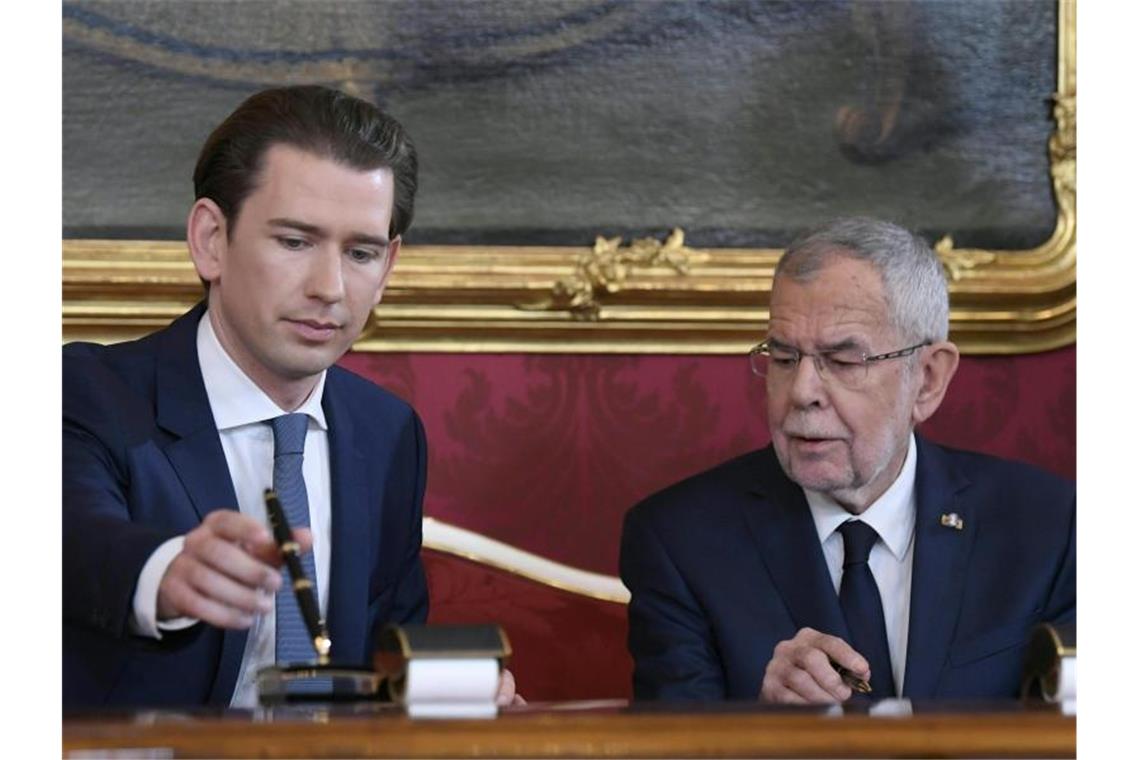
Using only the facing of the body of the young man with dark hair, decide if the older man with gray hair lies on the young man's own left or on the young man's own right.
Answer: on the young man's own left

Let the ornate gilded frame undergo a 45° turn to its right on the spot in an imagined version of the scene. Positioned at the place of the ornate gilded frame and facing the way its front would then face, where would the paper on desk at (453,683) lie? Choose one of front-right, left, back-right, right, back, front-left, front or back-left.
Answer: front-left

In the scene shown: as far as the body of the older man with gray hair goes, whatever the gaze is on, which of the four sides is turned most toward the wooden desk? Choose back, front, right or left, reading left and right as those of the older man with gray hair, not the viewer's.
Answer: front

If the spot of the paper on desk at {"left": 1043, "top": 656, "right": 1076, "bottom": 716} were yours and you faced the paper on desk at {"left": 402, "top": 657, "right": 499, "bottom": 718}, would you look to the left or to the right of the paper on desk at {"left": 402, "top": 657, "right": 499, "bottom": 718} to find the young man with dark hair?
right

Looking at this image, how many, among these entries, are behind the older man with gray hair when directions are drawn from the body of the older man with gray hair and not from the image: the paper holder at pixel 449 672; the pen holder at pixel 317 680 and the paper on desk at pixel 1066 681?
0

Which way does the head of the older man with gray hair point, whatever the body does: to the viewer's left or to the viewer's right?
to the viewer's left

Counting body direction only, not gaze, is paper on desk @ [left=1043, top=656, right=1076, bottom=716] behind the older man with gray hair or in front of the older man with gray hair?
in front

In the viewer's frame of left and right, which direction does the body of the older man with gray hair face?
facing the viewer

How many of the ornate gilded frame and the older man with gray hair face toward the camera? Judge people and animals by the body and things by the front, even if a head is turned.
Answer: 2

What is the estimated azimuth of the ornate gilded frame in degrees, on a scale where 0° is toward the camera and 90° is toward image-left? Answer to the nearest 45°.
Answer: approximately 0°

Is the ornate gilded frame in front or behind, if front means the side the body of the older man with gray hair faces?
behind

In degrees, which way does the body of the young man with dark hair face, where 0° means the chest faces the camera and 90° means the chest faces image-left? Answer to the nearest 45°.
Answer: approximately 315°

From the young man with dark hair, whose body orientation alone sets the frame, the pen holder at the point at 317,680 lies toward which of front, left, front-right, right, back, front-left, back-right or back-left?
front-right

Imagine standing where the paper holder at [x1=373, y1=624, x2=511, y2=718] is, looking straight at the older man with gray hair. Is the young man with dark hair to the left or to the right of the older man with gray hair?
left

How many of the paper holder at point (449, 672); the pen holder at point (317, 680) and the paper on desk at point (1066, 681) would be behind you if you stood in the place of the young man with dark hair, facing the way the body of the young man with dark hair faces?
0

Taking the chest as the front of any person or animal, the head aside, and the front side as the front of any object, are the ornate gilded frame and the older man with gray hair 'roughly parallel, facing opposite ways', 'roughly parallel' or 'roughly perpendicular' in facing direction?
roughly parallel

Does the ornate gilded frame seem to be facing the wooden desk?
yes
